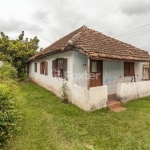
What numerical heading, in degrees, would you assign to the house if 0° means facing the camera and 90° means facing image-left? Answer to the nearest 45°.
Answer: approximately 315°

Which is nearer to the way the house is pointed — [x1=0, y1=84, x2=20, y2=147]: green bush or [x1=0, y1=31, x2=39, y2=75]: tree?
the green bush

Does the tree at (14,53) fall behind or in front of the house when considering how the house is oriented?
behind

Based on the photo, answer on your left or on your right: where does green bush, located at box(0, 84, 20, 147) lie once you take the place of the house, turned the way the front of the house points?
on your right
